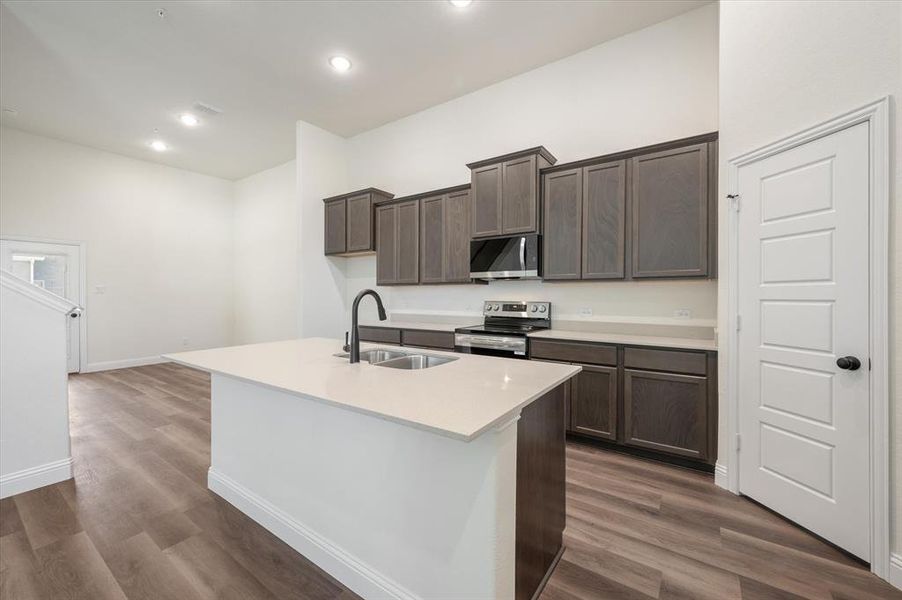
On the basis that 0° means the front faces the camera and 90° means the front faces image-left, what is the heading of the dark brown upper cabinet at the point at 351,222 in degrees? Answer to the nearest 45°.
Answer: approximately 45°

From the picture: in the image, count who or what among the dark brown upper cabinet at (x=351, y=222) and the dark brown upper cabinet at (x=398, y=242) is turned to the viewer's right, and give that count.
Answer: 0

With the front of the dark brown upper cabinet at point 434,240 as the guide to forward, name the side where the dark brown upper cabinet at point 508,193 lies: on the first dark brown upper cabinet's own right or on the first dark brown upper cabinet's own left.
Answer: on the first dark brown upper cabinet's own left

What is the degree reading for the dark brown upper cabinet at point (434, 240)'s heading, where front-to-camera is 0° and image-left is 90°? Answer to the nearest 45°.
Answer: approximately 45°

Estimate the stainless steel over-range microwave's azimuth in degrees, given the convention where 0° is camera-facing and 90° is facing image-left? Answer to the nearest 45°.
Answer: approximately 45°

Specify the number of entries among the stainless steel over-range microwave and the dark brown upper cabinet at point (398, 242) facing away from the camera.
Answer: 0

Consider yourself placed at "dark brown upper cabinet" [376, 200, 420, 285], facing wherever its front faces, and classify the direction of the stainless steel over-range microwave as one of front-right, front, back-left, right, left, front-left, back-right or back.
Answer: left

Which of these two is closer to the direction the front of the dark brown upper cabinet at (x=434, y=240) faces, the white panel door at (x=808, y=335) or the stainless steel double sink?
the stainless steel double sink

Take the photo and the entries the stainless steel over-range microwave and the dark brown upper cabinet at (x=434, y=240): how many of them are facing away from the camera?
0

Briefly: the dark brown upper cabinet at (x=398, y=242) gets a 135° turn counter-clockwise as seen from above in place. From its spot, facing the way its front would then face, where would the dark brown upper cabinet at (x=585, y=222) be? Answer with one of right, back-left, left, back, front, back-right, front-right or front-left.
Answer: front-right

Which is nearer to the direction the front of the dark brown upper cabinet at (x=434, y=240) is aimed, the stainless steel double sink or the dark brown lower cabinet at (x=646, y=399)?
the stainless steel double sink

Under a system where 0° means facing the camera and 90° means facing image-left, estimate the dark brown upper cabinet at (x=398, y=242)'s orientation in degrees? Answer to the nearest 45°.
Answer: approximately 45°
